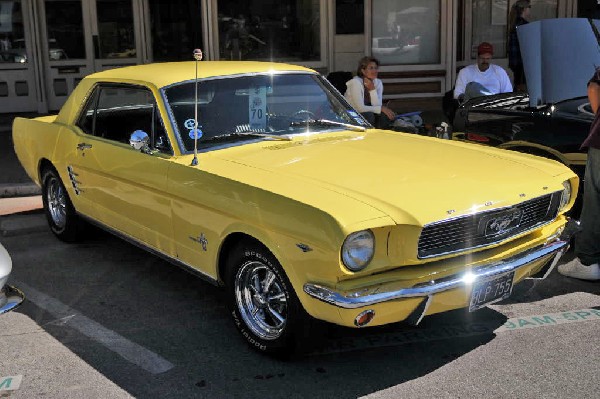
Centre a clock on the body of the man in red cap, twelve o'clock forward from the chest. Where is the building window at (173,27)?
The building window is roughly at 4 o'clock from the man in red cap.

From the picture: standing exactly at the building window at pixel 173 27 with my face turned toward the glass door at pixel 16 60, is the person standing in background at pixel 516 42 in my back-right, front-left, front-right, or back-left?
back-left

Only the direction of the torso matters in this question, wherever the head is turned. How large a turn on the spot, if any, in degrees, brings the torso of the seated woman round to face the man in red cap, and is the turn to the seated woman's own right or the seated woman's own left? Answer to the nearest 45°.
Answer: approximately 90° to the seated woman's own left

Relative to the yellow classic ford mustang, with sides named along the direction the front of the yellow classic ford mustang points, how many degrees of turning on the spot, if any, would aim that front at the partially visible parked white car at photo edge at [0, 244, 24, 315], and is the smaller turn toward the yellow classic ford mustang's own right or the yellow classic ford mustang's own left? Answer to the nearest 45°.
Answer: approximately 135° to the yellow classic ford mustang's own right

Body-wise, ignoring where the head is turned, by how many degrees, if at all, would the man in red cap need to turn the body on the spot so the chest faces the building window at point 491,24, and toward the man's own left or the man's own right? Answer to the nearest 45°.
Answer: approximately 180°

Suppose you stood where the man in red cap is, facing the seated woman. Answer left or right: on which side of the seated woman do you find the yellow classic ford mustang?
left

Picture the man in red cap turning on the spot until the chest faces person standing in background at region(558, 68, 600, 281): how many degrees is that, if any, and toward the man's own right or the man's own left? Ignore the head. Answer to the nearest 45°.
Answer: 0° — they already face them
